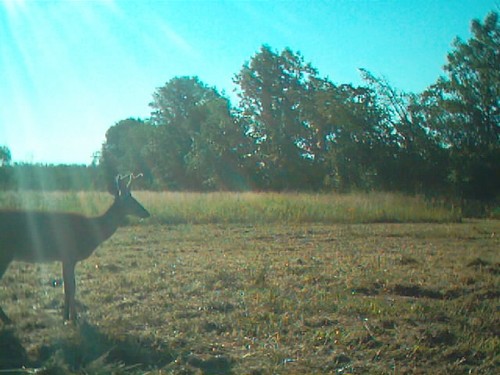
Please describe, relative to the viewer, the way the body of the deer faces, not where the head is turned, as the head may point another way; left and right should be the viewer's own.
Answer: facing to the right of the viewer

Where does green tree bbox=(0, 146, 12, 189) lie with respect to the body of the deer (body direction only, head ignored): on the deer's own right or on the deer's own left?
on the deer's own left

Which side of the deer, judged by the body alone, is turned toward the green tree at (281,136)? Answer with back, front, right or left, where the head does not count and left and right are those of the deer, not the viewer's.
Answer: left

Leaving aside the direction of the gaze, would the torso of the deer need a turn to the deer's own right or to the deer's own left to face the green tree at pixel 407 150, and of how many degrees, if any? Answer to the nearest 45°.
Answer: approximately 45° to the deer's own left

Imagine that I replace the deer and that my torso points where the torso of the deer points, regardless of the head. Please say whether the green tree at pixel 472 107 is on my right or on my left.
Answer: on my left
